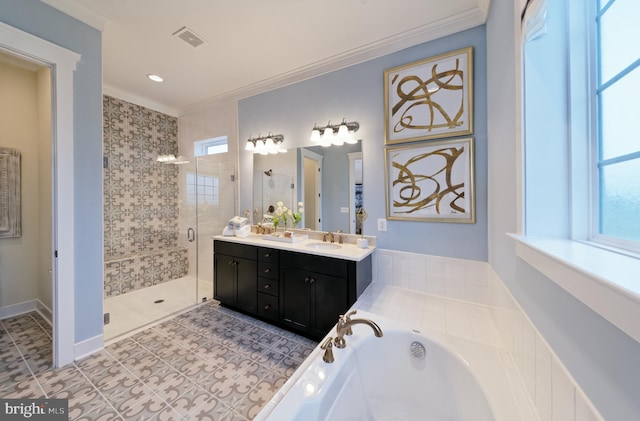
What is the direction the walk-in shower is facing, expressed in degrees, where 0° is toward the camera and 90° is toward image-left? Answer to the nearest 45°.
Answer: approximately 315°

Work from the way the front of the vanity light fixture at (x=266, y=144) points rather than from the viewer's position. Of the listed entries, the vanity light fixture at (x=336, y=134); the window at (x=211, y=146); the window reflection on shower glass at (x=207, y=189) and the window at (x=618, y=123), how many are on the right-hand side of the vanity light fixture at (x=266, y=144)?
2

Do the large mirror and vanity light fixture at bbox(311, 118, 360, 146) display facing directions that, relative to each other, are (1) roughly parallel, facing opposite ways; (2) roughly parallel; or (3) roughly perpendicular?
roughly parallel

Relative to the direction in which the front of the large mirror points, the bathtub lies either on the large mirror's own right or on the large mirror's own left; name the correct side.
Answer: on the large mirror's own left

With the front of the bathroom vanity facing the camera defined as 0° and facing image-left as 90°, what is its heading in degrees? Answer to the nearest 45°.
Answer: approximately 45°

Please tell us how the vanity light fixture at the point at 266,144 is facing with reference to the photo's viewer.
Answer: facing the viewer and to the left of the viewer

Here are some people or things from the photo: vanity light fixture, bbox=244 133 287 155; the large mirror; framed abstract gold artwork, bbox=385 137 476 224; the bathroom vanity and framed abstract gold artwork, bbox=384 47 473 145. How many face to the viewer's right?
0

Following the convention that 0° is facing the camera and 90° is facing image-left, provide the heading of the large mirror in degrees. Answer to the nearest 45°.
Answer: approximately 45°

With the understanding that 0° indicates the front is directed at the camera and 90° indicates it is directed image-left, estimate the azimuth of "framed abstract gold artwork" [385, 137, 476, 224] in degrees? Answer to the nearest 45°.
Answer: approximately 45°

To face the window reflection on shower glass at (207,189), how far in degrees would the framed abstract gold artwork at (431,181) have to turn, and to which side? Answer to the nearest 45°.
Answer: approximately 45° to its right

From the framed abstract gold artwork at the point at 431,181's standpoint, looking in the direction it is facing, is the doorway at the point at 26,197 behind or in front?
in front

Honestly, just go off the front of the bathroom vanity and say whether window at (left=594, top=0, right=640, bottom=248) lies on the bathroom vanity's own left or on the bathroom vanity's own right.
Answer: on the bathroom vanity's own left

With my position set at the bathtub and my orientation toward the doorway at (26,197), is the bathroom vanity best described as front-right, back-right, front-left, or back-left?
front-right

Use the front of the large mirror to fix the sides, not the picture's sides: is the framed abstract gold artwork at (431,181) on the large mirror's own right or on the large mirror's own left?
on the large mirror's own left

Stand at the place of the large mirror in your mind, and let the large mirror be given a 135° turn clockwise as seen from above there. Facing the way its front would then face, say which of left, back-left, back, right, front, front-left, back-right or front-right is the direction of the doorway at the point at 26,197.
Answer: left

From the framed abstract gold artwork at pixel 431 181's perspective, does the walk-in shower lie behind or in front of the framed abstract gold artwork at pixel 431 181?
in front

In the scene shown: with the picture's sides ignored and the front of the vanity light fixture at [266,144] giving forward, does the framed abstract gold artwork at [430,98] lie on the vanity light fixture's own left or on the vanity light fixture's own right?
on the vanity light fixture's own left
